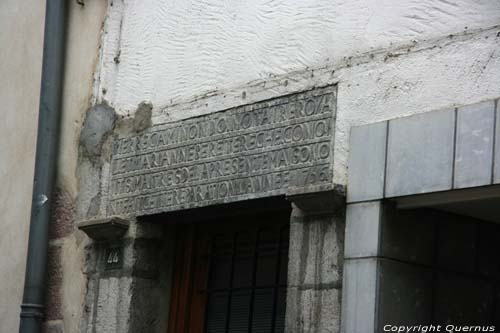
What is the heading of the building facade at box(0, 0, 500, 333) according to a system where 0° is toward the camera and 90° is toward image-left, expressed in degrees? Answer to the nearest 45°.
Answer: approximately 45°
